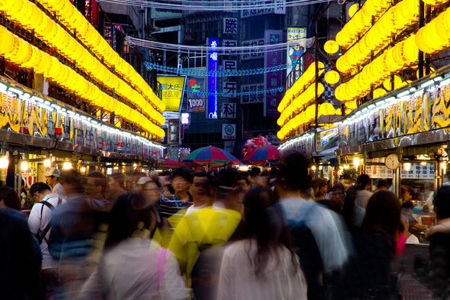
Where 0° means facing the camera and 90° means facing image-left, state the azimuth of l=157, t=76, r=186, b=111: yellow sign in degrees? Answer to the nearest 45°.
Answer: approximately 0°

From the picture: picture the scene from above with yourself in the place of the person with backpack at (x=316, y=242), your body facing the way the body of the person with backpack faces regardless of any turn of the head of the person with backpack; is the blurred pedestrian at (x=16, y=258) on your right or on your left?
on your left

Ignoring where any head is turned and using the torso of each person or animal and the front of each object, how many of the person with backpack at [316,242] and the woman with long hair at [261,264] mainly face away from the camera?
2

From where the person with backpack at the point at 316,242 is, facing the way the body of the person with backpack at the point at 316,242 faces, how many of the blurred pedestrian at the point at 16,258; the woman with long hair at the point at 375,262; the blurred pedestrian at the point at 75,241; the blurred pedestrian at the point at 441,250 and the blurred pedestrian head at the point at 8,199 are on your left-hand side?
3

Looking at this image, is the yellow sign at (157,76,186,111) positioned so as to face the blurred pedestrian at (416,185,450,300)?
yes

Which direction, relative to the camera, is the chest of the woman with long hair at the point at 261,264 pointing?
away from the camera

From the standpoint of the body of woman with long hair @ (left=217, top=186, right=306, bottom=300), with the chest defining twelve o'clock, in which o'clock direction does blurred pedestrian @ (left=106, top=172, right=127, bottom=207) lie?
The blurred pedestrian is roughly at 11 o'clock from the woman with long hair.

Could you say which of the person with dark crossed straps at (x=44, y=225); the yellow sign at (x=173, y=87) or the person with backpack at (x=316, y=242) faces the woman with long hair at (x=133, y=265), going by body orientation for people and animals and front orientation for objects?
the yellow sign

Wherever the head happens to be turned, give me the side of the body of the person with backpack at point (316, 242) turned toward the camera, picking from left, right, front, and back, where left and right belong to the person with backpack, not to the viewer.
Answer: back
